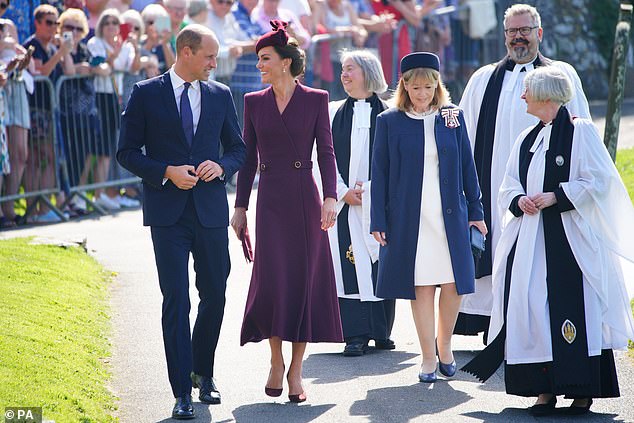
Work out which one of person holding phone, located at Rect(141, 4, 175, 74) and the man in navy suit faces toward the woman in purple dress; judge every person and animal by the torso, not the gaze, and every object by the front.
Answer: the person holding phone

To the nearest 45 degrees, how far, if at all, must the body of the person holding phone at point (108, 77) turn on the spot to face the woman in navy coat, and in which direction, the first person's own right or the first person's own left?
approximately 45° to the first person's own right

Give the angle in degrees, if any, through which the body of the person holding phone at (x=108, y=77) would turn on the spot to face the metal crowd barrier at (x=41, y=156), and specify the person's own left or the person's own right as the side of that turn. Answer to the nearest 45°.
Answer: approximately 90° to the person's own right

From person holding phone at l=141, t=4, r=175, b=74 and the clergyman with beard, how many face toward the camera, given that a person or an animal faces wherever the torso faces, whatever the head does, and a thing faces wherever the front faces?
2

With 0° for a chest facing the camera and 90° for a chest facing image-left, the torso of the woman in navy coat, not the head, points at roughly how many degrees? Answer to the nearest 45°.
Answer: approximately 0°

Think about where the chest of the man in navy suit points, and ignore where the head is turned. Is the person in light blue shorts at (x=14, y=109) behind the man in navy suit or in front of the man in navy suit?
behind

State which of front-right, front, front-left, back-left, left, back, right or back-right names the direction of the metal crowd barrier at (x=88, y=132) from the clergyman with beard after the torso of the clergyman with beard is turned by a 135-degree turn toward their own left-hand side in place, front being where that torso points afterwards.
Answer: left

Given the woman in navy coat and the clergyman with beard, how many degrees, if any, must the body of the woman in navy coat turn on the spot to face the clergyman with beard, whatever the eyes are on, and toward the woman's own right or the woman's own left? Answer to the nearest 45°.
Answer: approximately 135° to the woman's own left

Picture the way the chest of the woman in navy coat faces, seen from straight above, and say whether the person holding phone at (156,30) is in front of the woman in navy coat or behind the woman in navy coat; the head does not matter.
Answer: behind

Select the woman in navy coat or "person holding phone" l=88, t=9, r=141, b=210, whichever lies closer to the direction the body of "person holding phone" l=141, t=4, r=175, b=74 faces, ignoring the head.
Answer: the woman in navy coat

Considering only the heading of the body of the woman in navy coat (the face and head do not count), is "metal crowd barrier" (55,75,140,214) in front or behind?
behind
